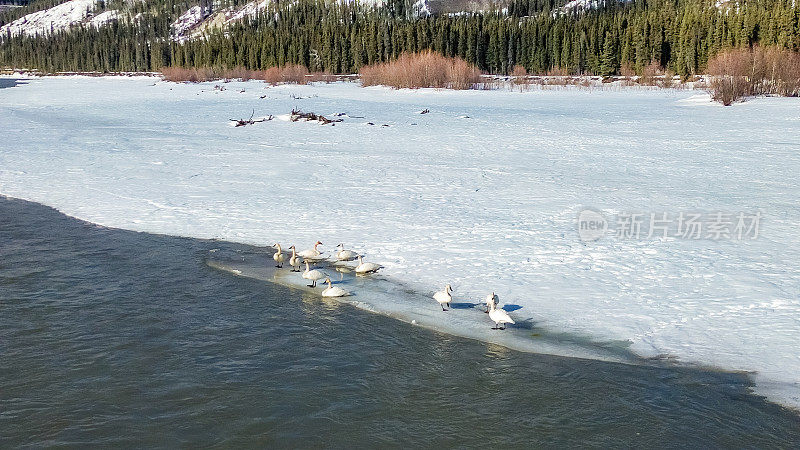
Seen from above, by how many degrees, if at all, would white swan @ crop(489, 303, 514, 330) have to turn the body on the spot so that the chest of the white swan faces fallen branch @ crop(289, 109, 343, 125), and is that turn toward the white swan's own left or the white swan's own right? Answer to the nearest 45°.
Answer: approximately 90° to the white swan's own right

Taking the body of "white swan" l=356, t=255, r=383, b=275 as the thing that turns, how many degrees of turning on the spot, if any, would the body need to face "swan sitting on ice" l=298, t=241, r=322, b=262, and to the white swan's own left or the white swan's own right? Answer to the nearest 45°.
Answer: approximately 45° to the white swan's own right

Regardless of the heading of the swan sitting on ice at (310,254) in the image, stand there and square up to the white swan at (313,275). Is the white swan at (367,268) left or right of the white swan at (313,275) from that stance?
left

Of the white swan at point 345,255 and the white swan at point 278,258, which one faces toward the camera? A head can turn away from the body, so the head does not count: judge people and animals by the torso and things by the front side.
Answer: the white swan at point 278,258

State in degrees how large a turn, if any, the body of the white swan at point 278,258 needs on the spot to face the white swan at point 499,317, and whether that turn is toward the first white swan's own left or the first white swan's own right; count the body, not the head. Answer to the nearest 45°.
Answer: approximately 45° to the first white swan's own left

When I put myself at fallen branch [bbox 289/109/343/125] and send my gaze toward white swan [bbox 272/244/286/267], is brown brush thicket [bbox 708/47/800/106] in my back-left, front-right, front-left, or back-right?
back-left

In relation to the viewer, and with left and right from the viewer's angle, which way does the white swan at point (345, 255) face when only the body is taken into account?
facing to the left of the viewer

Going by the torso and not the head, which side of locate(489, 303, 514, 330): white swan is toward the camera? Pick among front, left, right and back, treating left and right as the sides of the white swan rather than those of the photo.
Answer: left

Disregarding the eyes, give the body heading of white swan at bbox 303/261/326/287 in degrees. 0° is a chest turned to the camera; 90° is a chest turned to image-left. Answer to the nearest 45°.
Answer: approximately 90°

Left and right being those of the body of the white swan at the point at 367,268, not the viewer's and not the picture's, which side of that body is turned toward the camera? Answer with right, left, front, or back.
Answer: left
